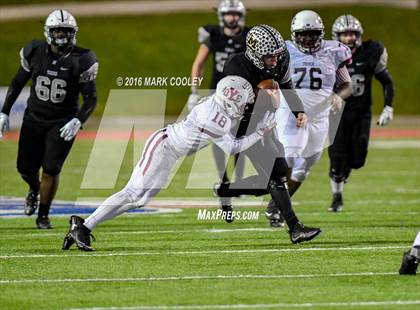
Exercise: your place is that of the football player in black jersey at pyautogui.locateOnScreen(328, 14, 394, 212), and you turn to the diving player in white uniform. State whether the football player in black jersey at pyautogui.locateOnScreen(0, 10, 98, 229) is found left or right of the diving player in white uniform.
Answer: right

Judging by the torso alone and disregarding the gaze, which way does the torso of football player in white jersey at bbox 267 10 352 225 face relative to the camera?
toward the camera

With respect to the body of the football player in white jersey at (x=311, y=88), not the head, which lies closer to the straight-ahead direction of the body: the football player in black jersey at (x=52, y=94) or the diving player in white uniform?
the diving player in white uniform

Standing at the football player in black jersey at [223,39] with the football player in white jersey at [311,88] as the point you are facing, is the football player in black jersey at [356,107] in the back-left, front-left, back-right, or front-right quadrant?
front-left

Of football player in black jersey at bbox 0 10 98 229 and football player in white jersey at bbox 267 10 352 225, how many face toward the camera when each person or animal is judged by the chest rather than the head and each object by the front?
2

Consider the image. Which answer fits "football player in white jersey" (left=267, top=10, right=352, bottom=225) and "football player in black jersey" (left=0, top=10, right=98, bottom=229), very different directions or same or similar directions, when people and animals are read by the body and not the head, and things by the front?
same or similar directions

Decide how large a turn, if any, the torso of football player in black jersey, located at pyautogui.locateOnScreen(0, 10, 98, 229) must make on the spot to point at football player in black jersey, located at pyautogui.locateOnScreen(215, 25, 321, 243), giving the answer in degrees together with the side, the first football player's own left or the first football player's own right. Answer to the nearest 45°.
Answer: approximately 45° to the first football player's own left

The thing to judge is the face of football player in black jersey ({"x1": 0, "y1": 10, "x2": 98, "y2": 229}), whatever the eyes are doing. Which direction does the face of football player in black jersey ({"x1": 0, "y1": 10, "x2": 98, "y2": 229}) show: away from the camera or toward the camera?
toward the camera

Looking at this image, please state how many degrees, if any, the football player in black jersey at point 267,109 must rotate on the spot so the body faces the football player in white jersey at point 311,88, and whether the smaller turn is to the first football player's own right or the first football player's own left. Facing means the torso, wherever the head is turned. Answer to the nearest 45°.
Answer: approximately 135° to the first football player's own left

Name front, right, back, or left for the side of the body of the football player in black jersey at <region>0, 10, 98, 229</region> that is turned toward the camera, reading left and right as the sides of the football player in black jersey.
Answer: front

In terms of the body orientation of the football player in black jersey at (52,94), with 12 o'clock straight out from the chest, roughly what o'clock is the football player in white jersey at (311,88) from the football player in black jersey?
The football player in white jersey is roughly at 9 o'clock from the football player in black jersey.
